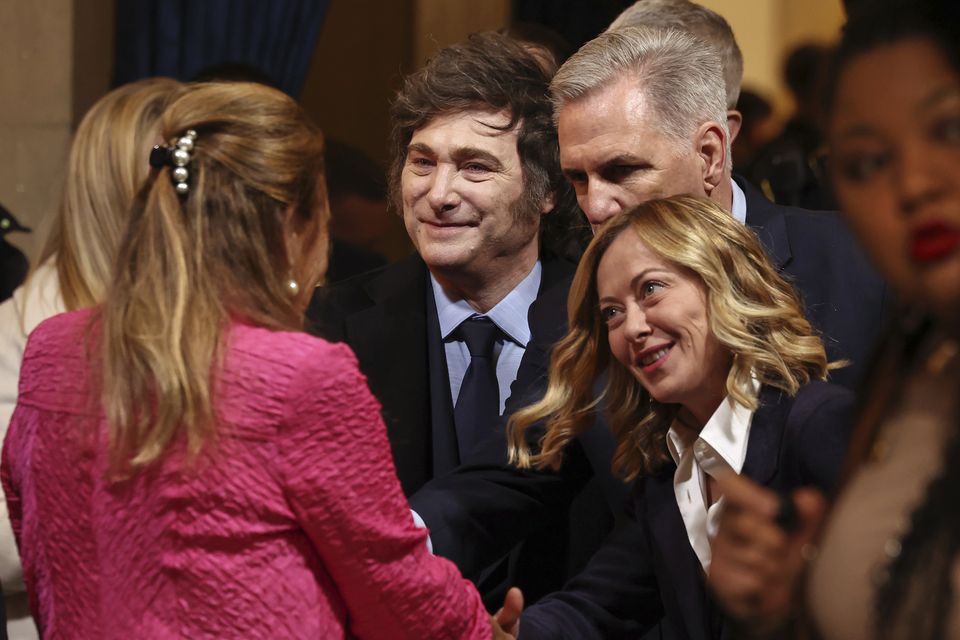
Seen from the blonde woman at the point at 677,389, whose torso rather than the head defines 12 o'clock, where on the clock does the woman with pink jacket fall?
The woman with pink jacket is roughly at 12 o'clock from the blonde woman.

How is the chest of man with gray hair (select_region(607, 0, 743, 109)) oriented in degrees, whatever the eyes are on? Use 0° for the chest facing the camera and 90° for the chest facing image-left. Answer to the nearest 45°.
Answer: approximately 45°

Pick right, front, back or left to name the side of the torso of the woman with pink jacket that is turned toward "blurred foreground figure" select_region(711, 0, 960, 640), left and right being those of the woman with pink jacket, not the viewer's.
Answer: right

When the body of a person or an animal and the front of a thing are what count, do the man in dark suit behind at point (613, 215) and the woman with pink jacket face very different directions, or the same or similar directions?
very different directions

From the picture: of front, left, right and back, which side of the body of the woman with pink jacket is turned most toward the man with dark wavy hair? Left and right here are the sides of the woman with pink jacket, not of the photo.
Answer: front

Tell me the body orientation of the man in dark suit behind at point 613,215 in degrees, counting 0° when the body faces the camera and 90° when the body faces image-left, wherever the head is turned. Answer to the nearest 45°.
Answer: approximately 45°

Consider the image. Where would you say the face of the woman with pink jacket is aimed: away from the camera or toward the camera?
away from the camera

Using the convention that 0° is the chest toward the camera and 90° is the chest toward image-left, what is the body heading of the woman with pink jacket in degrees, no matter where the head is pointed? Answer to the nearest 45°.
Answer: approximately 225°

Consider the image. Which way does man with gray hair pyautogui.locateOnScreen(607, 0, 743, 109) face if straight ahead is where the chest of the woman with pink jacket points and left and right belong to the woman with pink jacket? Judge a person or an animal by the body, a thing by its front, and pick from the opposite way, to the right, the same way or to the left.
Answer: the opposite way

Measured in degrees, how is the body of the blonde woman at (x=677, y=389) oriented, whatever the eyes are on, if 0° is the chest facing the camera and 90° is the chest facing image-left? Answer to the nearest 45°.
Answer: approximately 45°

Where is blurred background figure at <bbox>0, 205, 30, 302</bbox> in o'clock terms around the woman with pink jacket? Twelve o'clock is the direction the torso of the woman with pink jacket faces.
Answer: The blurred background figure is roughly at 10 o'clock from the woman with pink jacket.

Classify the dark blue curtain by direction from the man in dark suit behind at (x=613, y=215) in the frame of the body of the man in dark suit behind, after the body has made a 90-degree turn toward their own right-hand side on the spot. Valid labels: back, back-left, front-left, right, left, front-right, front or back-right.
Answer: front

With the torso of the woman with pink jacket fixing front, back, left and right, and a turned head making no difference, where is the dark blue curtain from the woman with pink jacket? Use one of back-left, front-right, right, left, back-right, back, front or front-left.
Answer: front-left

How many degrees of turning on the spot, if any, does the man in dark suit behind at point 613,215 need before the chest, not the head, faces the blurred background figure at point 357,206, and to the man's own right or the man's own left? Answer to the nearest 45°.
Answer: approximately 90° to the man's own right
